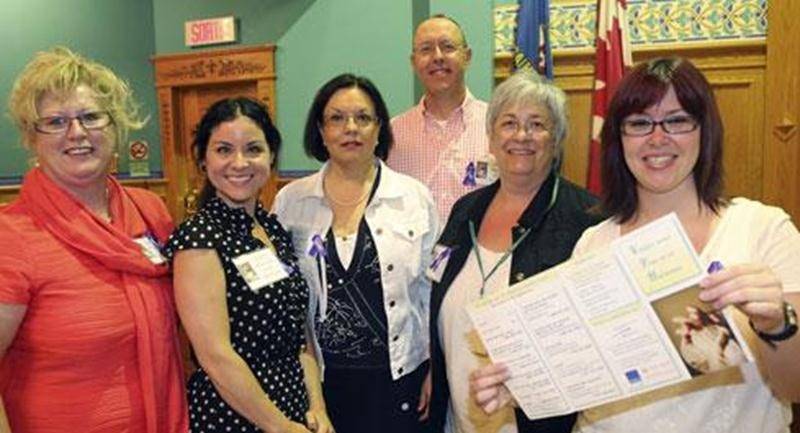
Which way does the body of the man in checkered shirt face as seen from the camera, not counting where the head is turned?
toward the camera

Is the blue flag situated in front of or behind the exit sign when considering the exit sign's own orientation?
in front

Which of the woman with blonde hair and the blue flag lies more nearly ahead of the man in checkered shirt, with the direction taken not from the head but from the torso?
the woman with blonde hair

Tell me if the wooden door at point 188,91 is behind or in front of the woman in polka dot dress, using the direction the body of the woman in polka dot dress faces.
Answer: behind

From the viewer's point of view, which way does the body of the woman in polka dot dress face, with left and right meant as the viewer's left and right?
facing the viewer and to the right of the viewer

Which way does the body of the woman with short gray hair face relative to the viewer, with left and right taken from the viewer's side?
facing the viewer and to the left of the viewer

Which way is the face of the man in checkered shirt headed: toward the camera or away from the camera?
toward the camera

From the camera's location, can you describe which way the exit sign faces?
facing the viewer

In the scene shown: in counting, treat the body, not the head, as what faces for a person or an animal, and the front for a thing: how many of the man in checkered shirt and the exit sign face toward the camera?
2

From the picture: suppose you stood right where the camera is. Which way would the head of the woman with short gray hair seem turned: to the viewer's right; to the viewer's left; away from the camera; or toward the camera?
toward the camera

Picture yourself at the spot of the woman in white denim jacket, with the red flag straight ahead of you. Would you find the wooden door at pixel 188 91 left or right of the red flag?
left

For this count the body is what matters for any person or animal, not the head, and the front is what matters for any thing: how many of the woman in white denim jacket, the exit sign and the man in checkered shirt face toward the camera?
3

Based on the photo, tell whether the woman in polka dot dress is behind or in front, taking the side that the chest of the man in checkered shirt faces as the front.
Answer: in front
